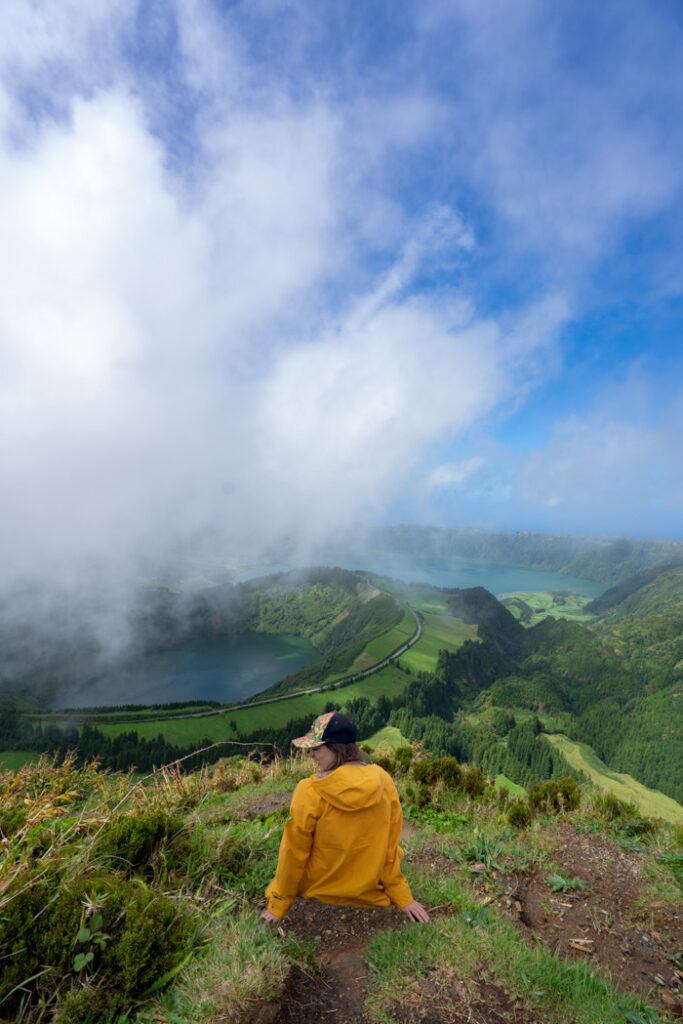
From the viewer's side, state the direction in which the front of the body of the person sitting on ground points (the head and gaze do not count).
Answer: away from the camera

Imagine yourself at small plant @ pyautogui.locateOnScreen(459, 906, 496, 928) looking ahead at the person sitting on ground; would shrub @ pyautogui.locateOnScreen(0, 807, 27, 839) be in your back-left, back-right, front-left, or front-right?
front-right

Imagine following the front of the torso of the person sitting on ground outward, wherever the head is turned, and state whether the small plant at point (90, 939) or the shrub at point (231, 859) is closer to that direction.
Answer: the shrub

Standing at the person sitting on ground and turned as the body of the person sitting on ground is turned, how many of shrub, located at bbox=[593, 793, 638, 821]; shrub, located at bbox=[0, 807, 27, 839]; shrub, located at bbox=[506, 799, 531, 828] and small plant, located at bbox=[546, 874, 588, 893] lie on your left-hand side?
1

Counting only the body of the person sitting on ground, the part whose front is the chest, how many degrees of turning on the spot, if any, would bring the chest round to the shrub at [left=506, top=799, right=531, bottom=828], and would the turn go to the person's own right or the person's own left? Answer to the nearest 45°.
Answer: approximately 45° to the person's own right

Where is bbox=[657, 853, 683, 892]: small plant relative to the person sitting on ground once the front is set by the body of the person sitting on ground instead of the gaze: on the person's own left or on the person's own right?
on the person's own right

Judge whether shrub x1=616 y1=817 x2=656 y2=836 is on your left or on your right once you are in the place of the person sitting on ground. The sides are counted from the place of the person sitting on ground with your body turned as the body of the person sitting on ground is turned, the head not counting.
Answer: on your right

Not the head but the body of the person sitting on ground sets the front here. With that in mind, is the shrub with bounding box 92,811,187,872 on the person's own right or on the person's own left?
on the person's own left

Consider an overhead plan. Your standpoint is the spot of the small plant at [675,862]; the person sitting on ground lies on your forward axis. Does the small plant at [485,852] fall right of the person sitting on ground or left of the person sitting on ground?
right

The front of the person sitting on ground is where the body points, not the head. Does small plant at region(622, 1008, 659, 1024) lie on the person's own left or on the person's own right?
on the person's own right

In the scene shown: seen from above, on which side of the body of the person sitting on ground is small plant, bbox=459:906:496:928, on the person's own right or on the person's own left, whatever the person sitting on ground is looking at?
on the person's own right

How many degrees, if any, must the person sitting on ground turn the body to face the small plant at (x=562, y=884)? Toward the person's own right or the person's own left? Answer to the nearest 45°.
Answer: approximately 45° to the person's own right

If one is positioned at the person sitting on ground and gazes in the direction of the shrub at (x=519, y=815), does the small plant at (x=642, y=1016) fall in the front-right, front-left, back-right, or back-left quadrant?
front-right
